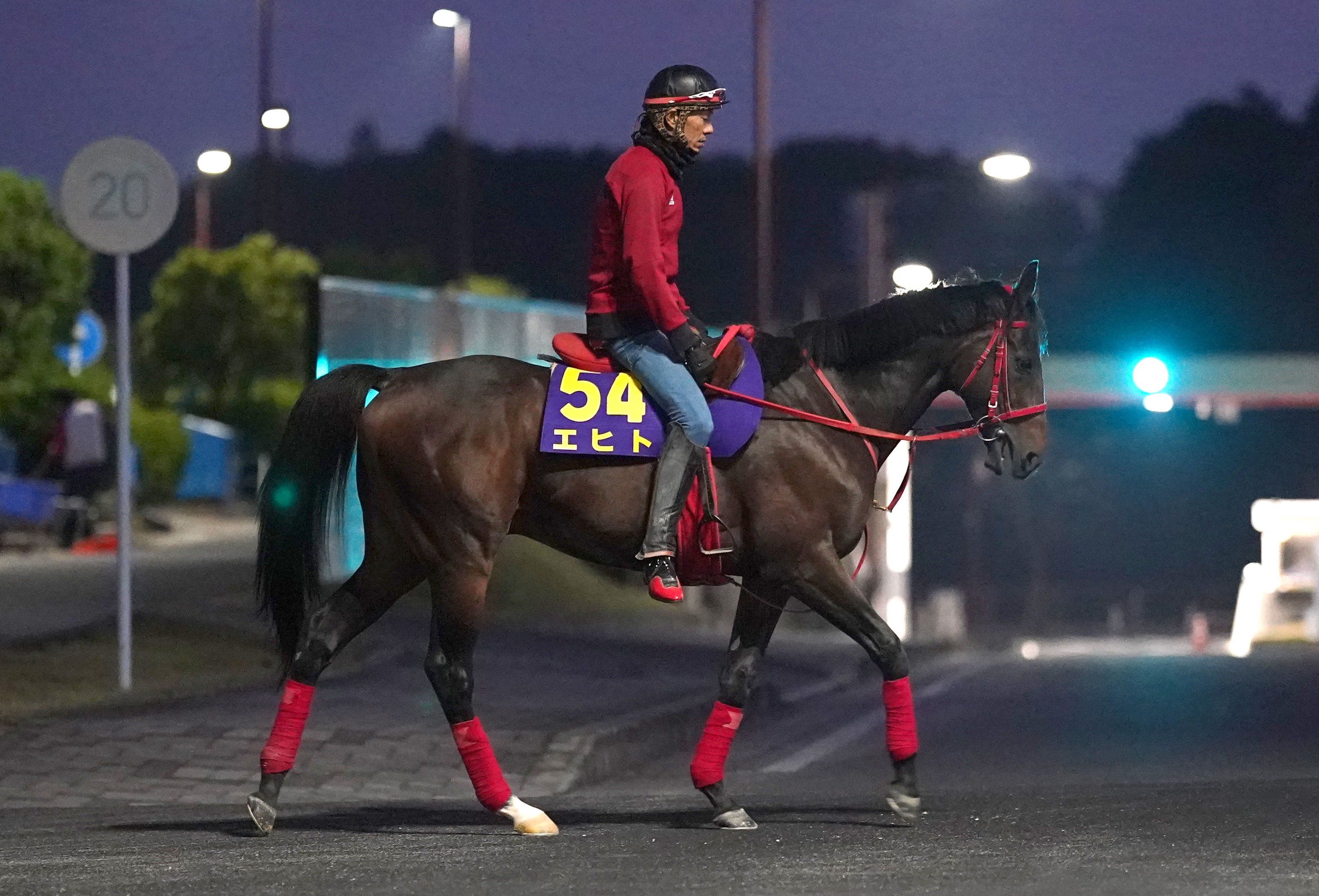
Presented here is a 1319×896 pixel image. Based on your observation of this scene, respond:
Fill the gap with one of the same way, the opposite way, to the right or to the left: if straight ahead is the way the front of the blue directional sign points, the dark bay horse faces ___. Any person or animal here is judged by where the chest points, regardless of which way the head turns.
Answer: to the left

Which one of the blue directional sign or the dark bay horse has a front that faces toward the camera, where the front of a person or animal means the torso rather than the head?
the blue directional sign

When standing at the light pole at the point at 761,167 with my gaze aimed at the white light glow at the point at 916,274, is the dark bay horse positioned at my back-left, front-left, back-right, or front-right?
back-right

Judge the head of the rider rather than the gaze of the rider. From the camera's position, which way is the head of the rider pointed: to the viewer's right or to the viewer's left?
to the viewer's right

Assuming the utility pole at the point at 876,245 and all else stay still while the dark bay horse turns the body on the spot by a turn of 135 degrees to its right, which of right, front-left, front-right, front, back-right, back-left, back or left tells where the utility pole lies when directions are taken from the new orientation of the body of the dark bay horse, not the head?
back-right

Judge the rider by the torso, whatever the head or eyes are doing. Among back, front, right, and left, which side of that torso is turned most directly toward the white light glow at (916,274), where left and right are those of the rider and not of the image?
left

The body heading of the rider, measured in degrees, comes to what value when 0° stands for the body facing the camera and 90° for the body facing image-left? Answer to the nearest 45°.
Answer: approximately 270°

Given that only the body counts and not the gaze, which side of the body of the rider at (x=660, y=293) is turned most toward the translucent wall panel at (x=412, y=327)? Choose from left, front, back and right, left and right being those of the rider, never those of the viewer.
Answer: left

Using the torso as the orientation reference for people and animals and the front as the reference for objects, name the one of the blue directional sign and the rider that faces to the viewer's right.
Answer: the rider

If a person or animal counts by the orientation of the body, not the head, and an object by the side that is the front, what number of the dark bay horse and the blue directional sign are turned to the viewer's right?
1

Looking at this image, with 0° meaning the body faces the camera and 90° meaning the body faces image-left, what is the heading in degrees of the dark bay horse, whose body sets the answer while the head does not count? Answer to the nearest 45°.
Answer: approximately 270°

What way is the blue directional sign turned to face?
toward the camera

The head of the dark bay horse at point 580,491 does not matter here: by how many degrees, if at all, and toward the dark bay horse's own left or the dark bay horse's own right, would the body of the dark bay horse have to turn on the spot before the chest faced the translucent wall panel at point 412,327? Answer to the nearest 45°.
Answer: approximately 90° to the dark bay horse's own left

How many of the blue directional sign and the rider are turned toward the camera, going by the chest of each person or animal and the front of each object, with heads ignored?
1
